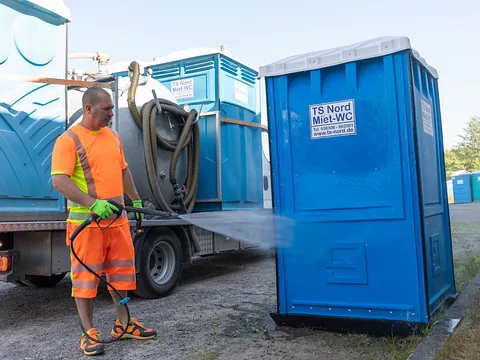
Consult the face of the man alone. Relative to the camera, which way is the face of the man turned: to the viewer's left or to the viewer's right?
to the viewer's right

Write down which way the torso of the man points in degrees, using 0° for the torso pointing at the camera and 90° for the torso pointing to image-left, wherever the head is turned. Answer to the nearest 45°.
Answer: approximately 315°

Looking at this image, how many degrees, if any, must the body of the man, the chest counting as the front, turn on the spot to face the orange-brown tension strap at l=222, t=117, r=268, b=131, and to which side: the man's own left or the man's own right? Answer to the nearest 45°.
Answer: approximately 90° to the man's own left

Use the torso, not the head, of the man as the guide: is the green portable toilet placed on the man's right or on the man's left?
on the man's left
